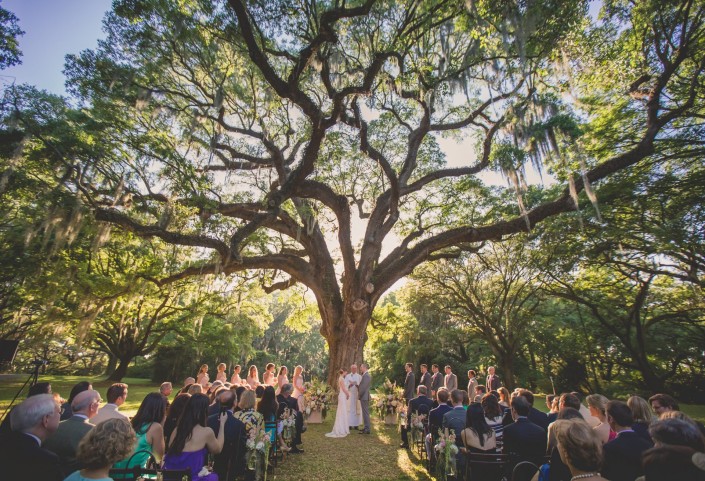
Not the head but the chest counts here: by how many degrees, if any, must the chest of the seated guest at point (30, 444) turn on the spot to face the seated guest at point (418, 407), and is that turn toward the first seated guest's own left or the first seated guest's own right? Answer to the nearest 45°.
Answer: approximately 45° to the first seated guest's own right

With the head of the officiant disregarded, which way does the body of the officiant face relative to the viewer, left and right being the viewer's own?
facing the viewer

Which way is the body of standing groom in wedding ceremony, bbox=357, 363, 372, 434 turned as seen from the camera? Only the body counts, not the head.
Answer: to the viewer's left

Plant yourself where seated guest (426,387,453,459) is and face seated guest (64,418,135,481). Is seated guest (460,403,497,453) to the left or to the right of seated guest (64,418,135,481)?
left

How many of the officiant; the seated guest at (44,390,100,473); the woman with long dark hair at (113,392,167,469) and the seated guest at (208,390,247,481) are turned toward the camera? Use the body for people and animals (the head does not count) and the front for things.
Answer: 1

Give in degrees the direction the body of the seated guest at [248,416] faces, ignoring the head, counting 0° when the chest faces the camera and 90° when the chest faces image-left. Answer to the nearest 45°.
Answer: approximately 225°

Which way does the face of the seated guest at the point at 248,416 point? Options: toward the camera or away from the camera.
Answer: away from the camera

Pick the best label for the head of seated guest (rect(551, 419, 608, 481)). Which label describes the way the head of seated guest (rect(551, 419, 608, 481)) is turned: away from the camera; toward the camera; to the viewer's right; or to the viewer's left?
away from the camera

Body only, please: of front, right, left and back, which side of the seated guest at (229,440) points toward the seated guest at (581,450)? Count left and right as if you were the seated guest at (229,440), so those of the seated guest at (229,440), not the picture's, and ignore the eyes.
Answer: right

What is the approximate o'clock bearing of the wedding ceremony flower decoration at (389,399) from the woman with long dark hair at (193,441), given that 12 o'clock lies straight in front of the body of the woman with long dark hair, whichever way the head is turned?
The wedding ceremony flower decoration is roughly at 12 o'clock from the woman with long dark hair.

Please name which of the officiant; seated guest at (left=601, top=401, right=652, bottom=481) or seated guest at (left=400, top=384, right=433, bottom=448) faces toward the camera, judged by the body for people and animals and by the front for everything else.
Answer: the officiant

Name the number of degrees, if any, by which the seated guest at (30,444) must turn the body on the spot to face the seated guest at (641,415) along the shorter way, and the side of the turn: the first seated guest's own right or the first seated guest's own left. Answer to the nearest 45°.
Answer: approximately 90° to the first seated guest's own right

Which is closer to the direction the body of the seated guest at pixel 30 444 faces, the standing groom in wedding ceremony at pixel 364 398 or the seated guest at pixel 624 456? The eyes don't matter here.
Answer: the standing groom in wedding ceremony

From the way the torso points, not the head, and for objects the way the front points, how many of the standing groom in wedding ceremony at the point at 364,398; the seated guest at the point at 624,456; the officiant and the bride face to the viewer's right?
1

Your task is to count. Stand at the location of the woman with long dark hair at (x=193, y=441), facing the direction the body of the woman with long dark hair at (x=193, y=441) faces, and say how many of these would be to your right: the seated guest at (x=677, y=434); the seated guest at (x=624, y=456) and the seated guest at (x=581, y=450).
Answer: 3

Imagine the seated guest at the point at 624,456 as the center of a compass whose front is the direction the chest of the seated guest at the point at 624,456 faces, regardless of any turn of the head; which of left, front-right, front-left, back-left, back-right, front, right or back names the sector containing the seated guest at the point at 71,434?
left

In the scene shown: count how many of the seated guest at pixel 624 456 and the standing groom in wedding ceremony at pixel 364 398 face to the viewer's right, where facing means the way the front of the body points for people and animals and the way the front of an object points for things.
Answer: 0
